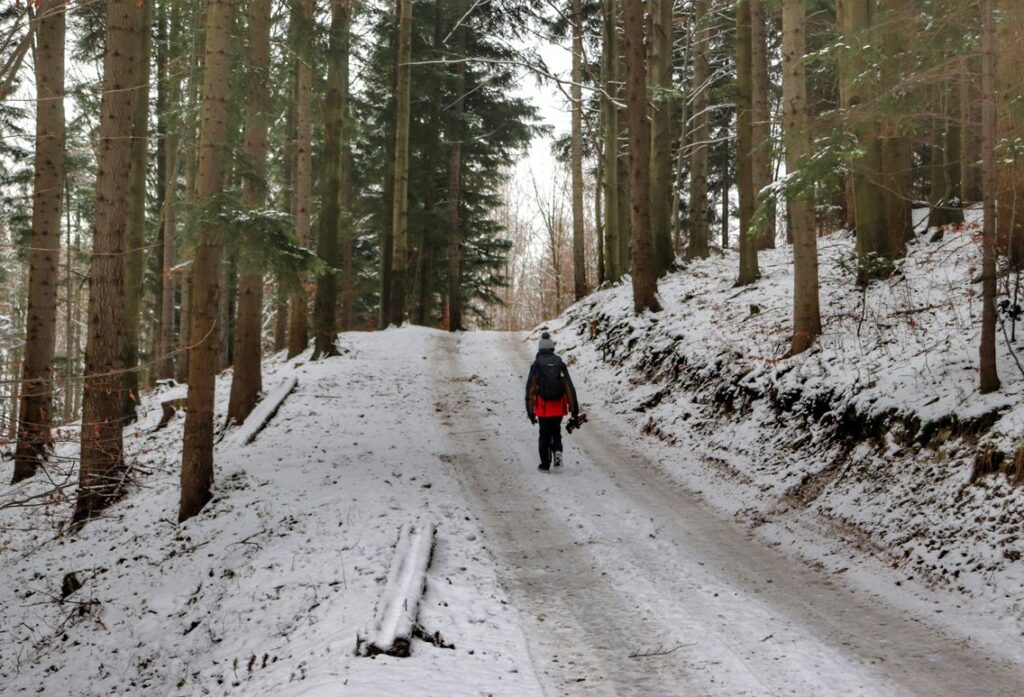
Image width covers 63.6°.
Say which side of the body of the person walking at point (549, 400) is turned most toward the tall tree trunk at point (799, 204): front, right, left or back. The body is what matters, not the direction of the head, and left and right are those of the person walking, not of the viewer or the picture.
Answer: right

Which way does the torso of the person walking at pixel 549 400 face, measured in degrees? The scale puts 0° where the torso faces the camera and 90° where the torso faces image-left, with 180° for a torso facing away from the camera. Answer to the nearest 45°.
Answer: approximately 180°

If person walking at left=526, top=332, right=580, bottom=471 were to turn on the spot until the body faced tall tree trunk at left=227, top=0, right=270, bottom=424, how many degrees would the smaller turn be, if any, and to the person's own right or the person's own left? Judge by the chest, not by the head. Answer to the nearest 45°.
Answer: approximately 90° to the person's own left

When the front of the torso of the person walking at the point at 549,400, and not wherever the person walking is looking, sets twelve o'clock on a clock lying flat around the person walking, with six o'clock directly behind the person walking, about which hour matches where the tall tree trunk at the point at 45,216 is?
The tall tree trunk is roughly at 9 o'clock from the person walking.

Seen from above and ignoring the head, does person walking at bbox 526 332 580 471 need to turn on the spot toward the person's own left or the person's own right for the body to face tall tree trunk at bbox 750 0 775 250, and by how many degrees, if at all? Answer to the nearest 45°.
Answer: approximately 45° to the person's own right

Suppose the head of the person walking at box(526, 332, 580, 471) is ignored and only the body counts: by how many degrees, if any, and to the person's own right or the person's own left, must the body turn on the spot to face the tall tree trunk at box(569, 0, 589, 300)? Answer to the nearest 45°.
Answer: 0° — they already face it

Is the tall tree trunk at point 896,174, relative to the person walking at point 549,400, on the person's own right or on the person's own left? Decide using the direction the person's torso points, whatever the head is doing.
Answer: on the person's own right

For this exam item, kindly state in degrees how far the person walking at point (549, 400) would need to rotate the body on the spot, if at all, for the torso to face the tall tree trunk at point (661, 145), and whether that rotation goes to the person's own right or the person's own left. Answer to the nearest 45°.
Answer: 0° — they already face it

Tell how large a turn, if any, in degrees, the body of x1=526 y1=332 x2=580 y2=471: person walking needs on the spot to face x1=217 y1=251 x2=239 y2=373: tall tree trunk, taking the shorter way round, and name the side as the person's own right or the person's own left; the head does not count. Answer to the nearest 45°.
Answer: approximately 45° to the person's own left

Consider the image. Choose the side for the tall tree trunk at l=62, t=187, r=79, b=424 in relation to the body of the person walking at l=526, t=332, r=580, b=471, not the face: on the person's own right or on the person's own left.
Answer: on the person's own left
